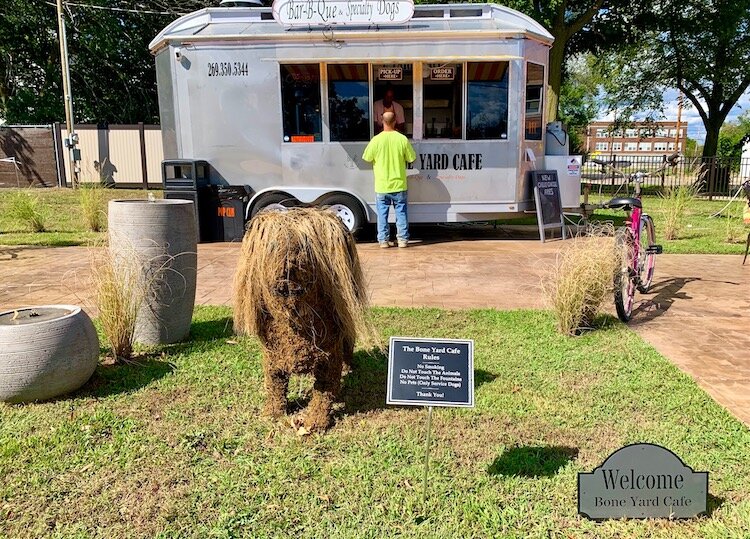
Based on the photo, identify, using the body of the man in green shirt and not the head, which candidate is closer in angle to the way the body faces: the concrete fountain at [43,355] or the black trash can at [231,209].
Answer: the black trash can

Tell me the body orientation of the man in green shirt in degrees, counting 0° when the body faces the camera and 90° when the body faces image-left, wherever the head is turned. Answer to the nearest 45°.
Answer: approximately 180°

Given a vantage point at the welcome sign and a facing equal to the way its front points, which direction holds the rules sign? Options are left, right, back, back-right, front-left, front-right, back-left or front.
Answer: right

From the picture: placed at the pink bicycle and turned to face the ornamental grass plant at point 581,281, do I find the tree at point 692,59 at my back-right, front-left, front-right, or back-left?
back-right

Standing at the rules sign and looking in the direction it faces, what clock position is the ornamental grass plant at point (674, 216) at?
The ornamental grass plant is roughly at 7 o'clock from the rules sign.

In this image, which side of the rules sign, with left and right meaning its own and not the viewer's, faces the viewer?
front

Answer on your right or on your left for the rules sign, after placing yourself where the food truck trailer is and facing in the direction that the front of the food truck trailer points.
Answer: on your right

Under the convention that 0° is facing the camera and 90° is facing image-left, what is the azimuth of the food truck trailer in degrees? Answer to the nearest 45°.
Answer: approximately 270°

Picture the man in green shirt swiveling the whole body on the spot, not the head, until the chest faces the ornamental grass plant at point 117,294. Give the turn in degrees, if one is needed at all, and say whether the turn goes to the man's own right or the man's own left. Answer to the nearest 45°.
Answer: approximately 180°

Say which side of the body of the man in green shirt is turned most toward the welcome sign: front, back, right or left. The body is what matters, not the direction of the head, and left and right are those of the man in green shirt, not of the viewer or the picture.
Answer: back

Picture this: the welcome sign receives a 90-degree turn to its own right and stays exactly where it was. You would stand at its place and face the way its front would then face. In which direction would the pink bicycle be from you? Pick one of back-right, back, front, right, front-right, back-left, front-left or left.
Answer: right
